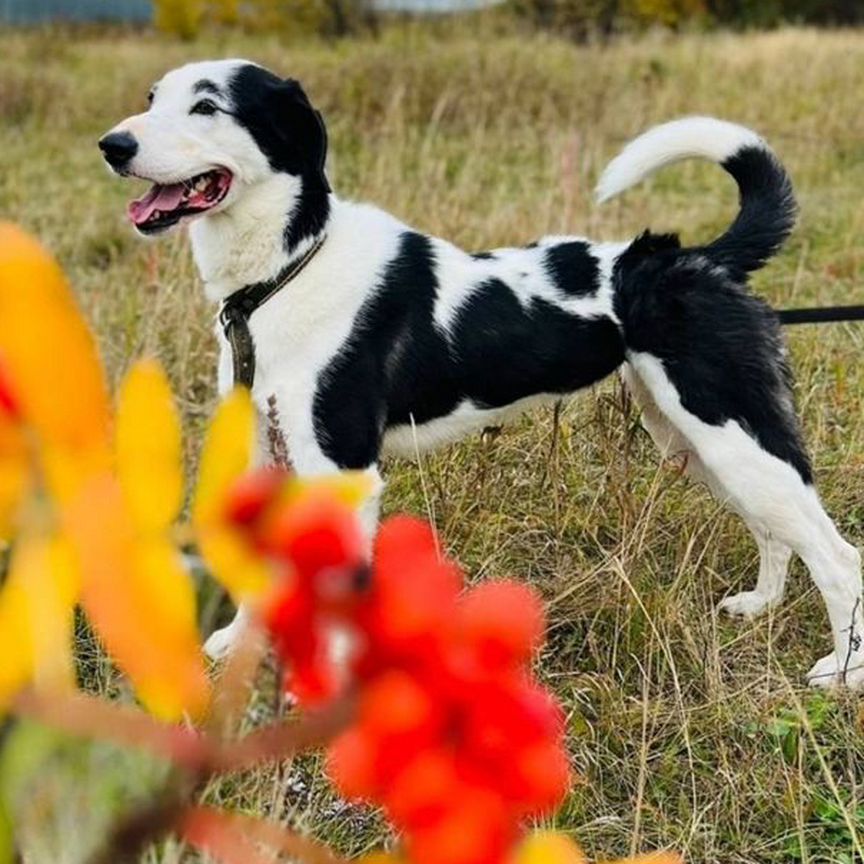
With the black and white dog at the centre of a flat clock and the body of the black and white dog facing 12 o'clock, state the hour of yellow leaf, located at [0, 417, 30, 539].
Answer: The yellow leaf is roughly at 9 o'clock from the black and white dog.

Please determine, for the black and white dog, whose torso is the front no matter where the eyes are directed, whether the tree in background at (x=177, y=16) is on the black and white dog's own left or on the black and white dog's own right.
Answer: on the black and white dog's own right

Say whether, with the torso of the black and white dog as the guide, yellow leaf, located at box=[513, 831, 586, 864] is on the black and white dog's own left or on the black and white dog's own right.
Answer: on the black and white dog's own left

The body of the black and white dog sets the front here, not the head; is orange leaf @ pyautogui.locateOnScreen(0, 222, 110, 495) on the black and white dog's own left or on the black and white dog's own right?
on the black and white dog's own left

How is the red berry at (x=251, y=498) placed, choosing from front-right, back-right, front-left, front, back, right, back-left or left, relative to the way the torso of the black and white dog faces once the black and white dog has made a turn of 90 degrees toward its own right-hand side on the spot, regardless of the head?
back

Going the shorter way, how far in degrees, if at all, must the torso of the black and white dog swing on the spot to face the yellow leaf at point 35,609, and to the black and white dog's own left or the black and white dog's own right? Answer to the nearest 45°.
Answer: approximately 90° to the black and white dog's own left

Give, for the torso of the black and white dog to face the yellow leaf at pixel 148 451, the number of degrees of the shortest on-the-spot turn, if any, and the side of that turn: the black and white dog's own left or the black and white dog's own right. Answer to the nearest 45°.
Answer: approximately 90° to the black and white dog's own left

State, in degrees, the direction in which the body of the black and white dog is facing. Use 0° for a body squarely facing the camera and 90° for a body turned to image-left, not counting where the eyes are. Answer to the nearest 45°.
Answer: approximately 90°

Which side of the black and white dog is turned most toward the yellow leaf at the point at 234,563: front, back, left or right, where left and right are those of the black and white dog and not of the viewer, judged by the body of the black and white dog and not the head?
left

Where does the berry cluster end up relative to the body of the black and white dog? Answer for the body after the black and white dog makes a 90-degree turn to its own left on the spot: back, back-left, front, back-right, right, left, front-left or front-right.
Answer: front

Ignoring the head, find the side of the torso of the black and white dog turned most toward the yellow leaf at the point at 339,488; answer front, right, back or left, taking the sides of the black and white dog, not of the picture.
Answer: left
